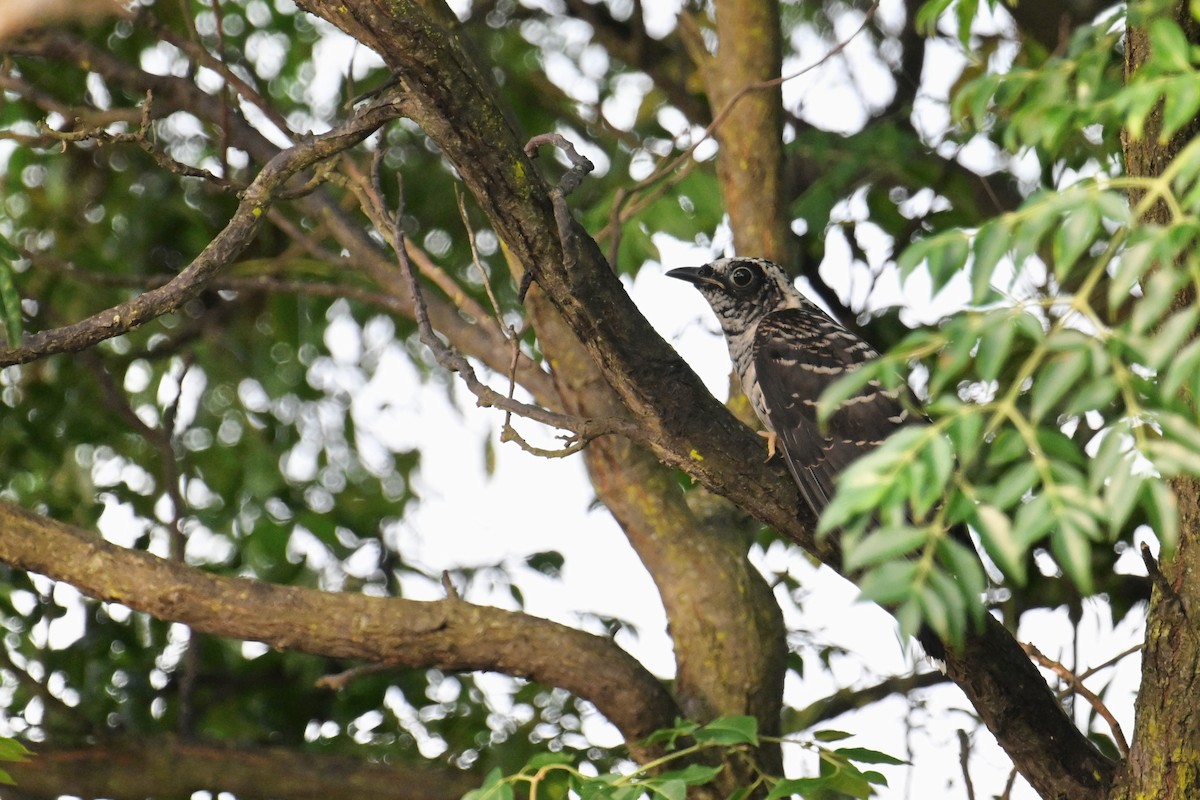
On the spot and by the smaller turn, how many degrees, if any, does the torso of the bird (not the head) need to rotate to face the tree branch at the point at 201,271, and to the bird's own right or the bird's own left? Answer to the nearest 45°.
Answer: approximately 45° to the bird's own left

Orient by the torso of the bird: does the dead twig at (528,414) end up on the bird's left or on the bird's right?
on the bird's left

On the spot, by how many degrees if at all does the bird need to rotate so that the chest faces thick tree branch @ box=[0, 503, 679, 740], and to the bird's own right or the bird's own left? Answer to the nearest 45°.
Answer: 0° — it already faces it

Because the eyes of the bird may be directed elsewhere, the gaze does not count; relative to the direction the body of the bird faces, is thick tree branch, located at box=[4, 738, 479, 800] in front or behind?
in front

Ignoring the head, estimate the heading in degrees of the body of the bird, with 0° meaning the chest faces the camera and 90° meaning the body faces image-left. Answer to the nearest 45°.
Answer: approximately 90°
